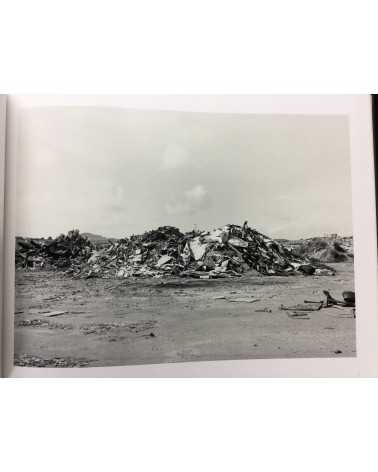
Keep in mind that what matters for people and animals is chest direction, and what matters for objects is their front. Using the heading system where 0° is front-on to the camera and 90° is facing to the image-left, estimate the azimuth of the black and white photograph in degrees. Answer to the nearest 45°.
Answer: approximately 0°
